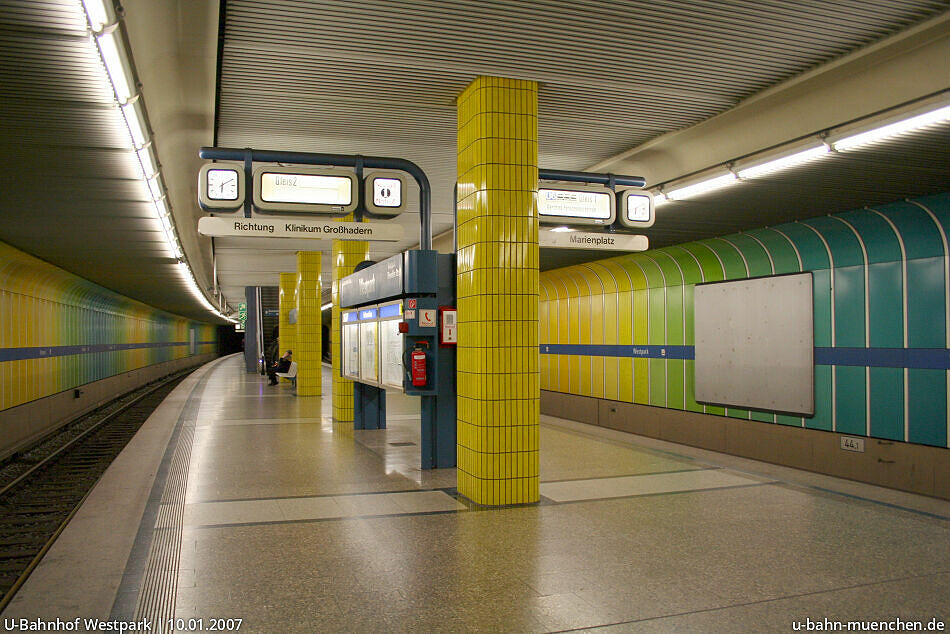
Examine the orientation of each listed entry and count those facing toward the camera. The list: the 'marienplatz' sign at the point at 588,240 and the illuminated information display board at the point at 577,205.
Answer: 2

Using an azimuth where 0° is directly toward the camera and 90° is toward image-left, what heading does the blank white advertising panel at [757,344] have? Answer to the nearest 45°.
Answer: approximately 45°

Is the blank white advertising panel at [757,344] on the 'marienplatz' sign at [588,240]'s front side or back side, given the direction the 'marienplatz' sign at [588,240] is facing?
on the back side

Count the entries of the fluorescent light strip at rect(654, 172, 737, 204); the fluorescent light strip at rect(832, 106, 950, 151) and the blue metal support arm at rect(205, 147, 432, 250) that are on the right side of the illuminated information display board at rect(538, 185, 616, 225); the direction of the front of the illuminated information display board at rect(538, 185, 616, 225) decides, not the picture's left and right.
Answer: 1

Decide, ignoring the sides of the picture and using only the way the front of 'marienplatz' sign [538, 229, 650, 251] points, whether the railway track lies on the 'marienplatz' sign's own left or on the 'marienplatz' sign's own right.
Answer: on the 'marienplatz' sign's own right

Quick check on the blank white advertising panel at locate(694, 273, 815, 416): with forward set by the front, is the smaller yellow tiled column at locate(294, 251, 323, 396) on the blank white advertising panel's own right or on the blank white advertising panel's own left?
on the blank white advertising panel's own right

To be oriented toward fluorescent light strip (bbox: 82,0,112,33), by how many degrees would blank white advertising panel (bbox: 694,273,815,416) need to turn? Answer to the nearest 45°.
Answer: approximately 45° to its left

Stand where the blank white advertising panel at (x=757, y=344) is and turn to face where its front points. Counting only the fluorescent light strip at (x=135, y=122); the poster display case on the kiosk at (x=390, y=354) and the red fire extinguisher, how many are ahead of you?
3

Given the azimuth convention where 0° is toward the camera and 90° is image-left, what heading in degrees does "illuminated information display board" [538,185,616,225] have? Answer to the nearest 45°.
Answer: approximately 0°

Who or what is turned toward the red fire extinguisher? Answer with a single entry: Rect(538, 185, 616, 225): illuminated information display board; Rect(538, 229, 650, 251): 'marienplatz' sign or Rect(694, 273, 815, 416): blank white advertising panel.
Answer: the blank white advertising panel

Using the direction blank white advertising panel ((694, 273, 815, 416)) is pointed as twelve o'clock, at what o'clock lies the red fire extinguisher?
The red fire extinguisher is roughly at 12 o'clock from the blank white advertising panel.
